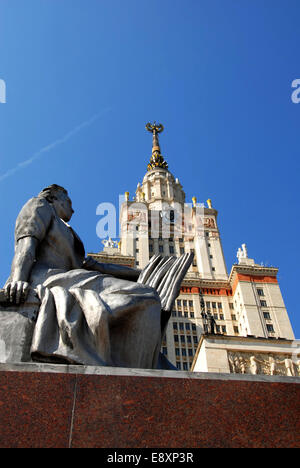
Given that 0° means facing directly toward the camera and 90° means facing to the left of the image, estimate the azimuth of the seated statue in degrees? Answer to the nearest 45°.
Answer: approximately 270°
